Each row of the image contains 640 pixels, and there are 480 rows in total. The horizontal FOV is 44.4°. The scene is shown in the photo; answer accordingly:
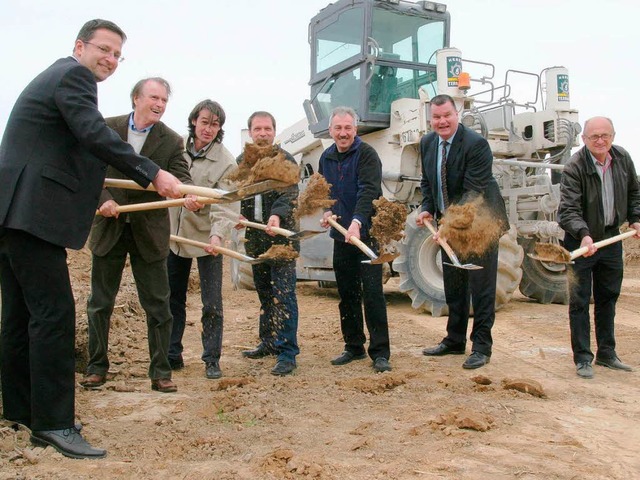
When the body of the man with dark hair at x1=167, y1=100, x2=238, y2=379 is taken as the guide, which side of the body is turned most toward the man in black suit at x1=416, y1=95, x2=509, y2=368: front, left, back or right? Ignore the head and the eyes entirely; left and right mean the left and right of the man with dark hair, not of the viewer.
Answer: left

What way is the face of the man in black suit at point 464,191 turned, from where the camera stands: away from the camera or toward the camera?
toward the camera

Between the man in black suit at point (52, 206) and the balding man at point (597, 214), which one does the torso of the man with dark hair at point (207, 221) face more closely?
the man in black suit

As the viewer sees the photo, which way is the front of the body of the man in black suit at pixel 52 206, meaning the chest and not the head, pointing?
to the viewer's right

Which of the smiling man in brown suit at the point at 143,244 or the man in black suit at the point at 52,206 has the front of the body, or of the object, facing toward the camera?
the smiling man in brown suit

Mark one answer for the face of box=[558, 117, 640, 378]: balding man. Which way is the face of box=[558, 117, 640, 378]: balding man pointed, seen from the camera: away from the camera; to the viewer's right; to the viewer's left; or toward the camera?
toward the camera

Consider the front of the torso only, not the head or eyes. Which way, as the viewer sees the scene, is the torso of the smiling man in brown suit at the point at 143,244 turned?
toward the camera

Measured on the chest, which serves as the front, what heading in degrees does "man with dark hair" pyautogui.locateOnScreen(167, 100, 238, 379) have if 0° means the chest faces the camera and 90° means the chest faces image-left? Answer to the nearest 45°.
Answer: approximately 0°

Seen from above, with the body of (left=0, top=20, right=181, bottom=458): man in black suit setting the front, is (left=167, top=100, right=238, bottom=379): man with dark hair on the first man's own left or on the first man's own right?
on the first man's own left

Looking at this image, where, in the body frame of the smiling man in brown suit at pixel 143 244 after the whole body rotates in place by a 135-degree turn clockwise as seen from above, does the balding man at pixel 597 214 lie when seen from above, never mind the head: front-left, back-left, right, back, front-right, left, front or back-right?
back-right

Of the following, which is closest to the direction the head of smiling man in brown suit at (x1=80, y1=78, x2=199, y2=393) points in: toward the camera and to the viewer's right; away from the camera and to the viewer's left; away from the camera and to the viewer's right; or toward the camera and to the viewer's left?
toward the camera and to the viewer's right

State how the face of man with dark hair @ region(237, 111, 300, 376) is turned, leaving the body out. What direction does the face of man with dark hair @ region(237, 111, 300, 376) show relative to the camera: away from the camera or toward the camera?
toward the camera

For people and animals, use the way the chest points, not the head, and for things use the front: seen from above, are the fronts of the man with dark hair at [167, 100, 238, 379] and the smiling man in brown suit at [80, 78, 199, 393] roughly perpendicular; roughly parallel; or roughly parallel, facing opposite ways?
roughly parallel

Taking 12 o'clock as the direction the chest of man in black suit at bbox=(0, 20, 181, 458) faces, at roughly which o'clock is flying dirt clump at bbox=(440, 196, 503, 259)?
The flying dirt clump is roughly at 11 o'clock from the man in black suit.

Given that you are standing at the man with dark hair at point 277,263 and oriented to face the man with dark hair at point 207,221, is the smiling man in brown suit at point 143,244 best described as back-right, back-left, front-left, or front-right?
front-left

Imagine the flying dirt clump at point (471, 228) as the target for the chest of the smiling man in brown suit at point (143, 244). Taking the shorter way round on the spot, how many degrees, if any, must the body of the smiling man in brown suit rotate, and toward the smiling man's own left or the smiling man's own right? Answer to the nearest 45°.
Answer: approximately 90° to the smiling man's own left

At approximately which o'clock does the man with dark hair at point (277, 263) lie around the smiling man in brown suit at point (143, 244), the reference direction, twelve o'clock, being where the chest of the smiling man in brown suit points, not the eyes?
The man with dark hair is roughly at 8 o'clock from the smiling man in brown suit.

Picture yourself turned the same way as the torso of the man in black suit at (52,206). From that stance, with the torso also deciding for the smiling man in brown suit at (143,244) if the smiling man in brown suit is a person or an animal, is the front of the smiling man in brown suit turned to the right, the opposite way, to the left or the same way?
to the right

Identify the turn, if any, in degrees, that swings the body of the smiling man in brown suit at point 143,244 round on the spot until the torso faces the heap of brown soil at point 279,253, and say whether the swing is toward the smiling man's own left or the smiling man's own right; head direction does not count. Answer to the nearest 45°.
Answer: approximately 90° to the smiling man's own left
